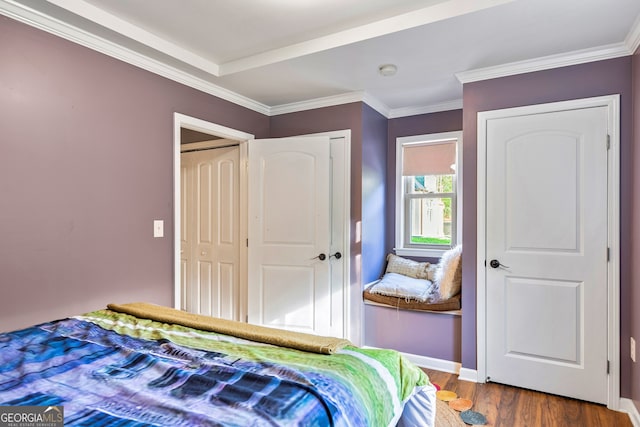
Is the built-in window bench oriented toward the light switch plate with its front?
no

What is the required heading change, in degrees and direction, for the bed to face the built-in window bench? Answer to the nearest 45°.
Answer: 0° — it already faces it

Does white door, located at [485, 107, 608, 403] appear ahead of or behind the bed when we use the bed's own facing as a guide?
ahead

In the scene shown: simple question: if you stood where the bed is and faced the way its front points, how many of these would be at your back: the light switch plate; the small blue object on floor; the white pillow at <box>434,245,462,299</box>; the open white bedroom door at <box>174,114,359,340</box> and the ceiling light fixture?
0

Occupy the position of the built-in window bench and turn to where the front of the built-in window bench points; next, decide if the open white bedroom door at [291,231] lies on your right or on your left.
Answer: on your right

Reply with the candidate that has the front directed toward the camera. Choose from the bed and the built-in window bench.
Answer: the built-in window bench

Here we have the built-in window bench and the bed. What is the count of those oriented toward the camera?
1

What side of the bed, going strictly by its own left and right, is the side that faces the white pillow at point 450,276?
front

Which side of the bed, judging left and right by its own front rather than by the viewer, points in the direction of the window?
front

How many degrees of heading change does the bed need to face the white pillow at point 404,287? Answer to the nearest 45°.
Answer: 0° — it already faces it

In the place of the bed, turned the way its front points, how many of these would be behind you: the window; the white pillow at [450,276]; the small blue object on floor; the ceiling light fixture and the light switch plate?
0

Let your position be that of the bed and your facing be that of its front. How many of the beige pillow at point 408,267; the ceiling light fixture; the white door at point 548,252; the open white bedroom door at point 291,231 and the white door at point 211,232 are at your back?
0

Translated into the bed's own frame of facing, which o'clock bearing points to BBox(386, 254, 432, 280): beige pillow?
The beige pillow is roughly at 12 o'clock from the bed.

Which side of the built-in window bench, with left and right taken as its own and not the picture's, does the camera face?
front

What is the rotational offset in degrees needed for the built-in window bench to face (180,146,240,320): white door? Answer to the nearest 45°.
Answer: approximately 90° to its right

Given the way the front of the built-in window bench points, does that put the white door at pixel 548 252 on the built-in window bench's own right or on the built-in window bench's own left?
on the built-in window bench's own left

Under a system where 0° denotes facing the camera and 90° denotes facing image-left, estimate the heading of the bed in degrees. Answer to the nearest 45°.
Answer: approximately 225°
